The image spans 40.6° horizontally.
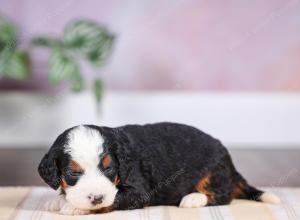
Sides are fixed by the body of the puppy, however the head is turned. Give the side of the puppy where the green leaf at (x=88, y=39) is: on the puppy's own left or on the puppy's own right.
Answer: on the puppy's own right

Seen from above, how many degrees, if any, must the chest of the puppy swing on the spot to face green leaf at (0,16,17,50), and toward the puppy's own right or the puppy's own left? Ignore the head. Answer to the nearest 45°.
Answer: approximately 45° to the puppy's own right

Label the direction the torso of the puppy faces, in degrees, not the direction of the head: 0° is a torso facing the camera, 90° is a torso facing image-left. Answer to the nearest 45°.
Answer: approximately 90°

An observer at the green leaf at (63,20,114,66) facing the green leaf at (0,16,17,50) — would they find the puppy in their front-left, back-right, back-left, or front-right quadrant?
back-left

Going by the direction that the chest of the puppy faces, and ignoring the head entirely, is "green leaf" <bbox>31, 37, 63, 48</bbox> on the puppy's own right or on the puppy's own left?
on the puppy's own right

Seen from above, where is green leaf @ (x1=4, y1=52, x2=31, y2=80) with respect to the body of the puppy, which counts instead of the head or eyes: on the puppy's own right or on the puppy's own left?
on the puppy's own right

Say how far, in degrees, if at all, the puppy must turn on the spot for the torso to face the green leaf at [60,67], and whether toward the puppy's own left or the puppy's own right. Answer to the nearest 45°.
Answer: approximately 45° to the puppy's own right

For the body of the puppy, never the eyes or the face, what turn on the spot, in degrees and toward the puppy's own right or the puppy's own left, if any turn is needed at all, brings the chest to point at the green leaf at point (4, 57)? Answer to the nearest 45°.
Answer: approximately 45° to the puppy's own right
